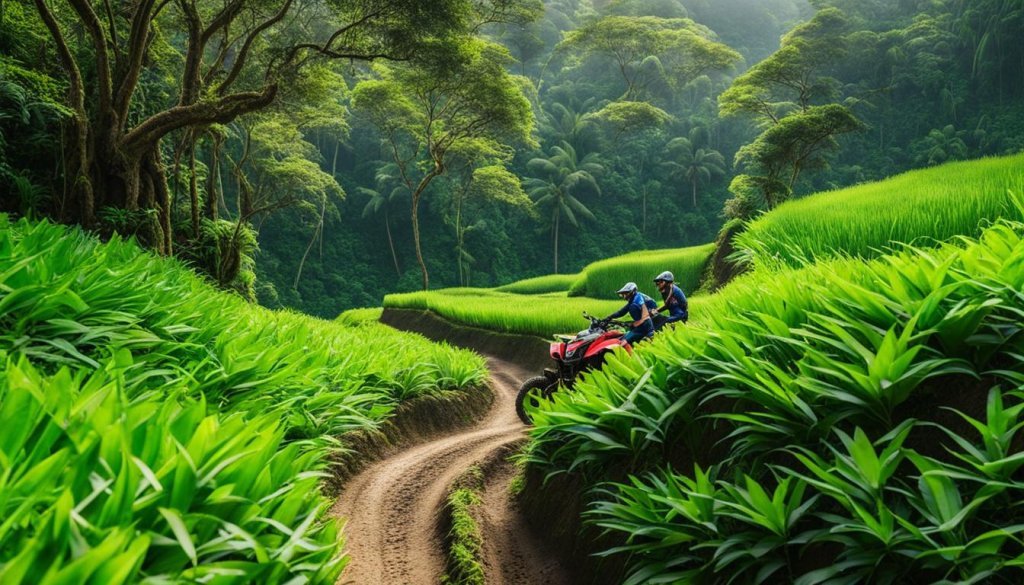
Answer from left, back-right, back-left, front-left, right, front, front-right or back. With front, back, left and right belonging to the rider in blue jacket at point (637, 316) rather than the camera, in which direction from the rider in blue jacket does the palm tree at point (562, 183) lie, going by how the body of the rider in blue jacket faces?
right

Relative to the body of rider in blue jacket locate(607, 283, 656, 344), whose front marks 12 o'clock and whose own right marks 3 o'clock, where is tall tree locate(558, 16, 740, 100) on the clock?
The tall tree is roughly at 3 o'clock from the rider in blue jacket.

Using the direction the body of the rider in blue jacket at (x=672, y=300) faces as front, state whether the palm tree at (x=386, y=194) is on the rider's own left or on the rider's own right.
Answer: on the rider's own right

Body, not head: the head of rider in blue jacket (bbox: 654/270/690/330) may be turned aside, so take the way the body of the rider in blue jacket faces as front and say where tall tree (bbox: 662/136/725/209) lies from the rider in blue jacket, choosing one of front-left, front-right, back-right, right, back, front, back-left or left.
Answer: right

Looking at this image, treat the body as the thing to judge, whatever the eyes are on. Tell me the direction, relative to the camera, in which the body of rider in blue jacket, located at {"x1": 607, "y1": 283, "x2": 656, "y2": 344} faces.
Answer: to the viewer's left

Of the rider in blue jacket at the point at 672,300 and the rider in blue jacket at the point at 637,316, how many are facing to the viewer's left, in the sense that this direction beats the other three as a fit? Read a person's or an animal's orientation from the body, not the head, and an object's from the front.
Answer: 2

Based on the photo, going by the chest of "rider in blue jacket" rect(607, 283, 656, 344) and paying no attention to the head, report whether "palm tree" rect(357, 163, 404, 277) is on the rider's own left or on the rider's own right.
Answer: on the rider's own right

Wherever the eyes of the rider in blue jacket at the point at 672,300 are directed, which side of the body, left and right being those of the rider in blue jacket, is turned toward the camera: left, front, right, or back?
left

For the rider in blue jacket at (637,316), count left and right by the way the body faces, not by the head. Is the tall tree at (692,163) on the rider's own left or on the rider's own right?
on the rider's own right

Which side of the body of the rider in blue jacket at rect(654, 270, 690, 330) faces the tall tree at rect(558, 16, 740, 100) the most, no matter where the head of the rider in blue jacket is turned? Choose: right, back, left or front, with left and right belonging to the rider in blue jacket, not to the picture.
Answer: right

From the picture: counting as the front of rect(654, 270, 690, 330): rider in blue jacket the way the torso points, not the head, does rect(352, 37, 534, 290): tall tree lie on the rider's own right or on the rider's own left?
on the rider's own right
